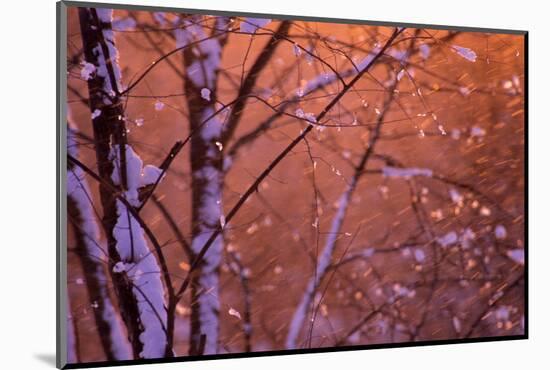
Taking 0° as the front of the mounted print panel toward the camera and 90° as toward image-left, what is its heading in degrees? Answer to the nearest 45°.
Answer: approximately 315°
